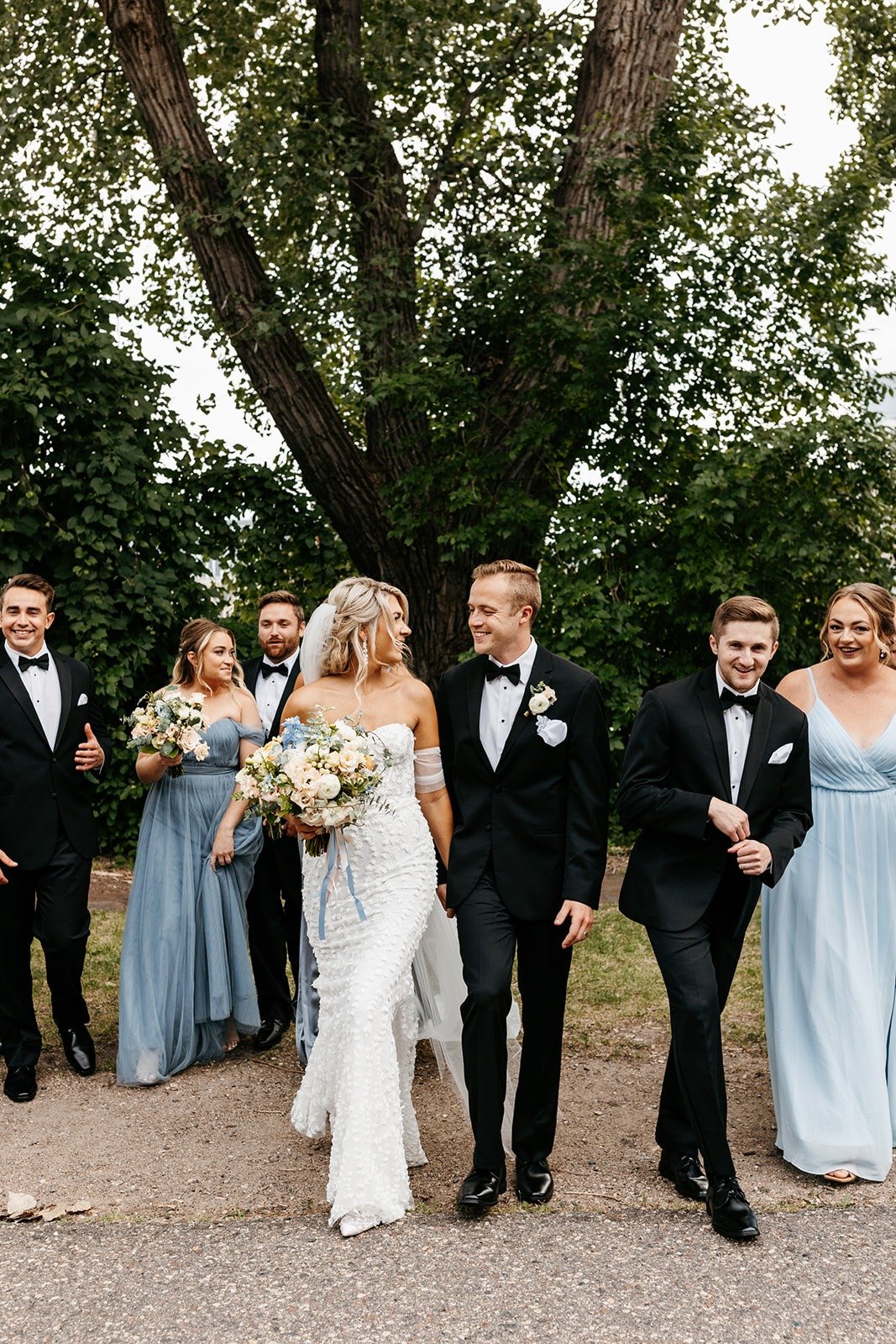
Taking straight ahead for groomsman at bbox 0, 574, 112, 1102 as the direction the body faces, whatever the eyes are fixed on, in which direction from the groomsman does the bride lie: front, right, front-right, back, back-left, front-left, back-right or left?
front-left

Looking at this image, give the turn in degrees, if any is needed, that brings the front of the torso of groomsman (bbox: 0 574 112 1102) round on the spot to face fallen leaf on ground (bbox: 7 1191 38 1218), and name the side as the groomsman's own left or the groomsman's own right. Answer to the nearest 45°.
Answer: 0° — they already face it

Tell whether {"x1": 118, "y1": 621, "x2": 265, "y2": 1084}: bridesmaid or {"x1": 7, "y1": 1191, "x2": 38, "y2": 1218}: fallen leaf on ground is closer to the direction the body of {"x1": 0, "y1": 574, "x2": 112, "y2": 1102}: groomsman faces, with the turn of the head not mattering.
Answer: the fallen leaf on ground

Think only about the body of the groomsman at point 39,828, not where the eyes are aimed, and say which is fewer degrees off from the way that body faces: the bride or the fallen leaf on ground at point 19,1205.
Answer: the fallen leaf on ground

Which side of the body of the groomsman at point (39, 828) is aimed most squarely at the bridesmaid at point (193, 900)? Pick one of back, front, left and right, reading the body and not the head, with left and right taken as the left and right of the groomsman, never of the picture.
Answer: left

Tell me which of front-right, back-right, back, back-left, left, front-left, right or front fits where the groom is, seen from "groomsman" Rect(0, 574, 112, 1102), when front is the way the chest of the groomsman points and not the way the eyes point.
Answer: front-left

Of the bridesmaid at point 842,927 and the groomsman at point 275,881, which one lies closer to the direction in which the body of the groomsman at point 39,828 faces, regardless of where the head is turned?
the bridesmaid
